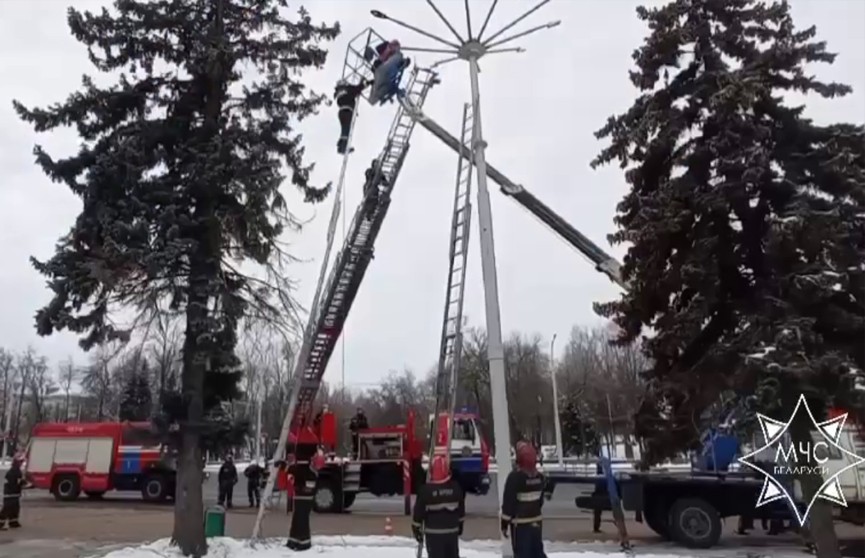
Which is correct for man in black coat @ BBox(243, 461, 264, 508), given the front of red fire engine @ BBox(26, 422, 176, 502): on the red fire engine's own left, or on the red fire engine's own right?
on the red fire engine's own right

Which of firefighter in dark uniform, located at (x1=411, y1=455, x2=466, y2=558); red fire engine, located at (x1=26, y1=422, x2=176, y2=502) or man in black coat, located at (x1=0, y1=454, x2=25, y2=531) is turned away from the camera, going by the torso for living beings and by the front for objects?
the firefighter in dark uniform

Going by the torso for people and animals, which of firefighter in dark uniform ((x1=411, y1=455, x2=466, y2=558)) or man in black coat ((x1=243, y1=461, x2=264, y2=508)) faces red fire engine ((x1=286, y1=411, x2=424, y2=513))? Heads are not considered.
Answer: the firefighter in dark uniform

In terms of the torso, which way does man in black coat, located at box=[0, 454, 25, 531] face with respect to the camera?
to the viewer's right

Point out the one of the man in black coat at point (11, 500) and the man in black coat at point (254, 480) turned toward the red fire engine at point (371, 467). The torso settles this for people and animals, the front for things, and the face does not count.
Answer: the man in black coat at point (11, 500)

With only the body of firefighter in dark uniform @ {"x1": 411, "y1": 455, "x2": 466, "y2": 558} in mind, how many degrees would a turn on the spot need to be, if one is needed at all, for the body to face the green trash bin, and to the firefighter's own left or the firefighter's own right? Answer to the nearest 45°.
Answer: approximately 45° to the firefighter's own left

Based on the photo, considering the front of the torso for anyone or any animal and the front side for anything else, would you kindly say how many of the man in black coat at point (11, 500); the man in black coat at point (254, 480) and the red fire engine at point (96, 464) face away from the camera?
1

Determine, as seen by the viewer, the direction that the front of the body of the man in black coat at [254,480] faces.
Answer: away from the camera

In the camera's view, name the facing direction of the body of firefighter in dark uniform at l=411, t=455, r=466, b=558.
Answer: away from the camera

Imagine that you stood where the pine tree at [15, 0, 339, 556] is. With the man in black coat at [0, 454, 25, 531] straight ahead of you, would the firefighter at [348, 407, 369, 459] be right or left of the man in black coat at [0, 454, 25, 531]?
right
